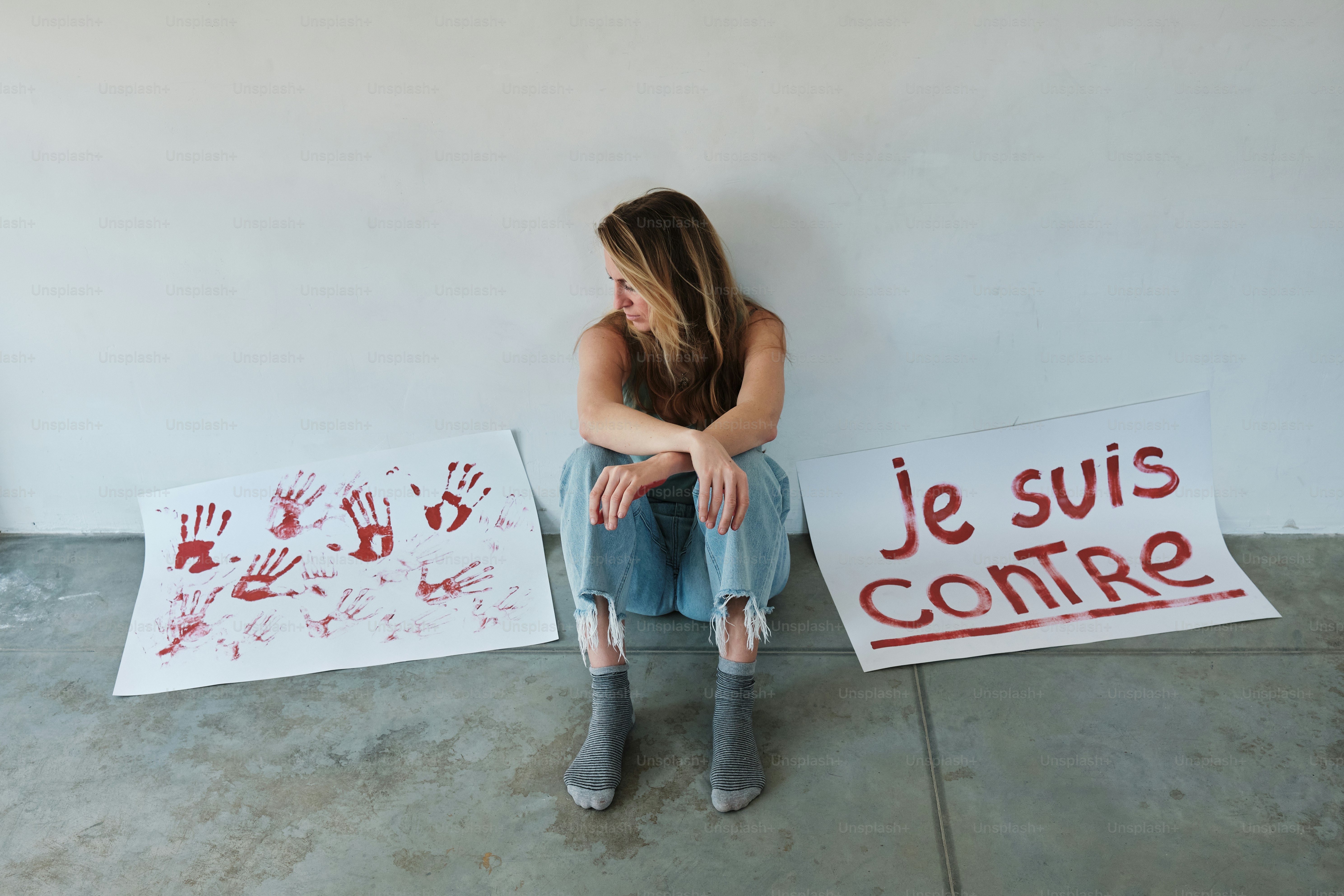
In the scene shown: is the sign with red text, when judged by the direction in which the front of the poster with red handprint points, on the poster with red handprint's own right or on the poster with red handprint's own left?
on the poster with red handprint's own left

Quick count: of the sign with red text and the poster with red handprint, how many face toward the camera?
2

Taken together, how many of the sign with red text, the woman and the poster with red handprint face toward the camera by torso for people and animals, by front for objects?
3

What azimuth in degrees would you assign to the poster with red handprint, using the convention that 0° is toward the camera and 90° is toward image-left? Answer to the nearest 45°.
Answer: approximately 0°

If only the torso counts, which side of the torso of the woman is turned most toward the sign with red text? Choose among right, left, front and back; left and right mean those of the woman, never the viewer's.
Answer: left
